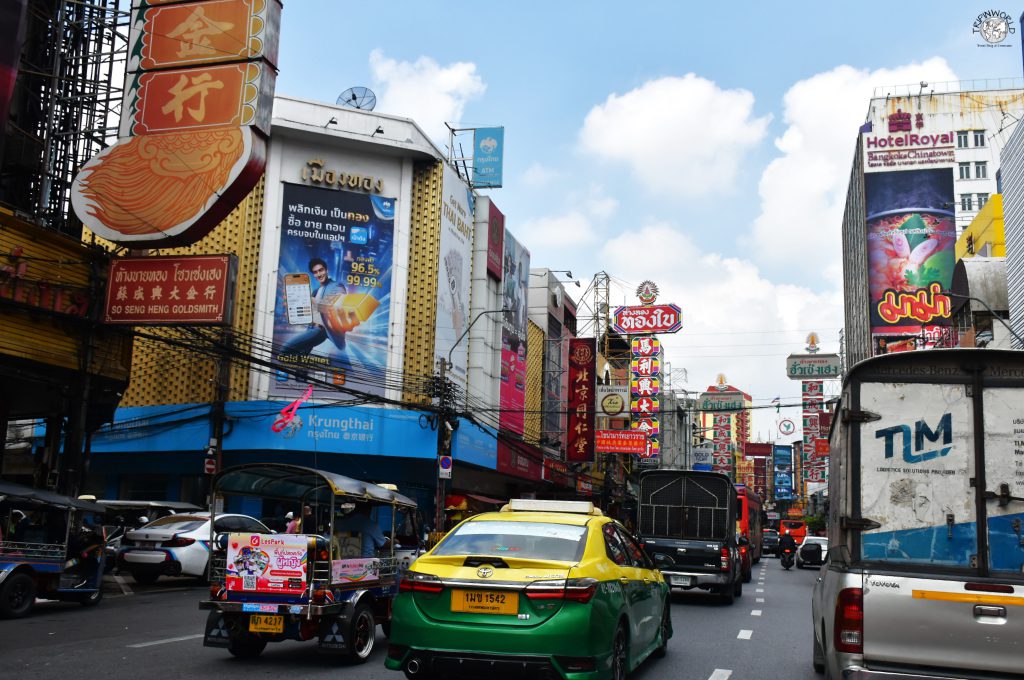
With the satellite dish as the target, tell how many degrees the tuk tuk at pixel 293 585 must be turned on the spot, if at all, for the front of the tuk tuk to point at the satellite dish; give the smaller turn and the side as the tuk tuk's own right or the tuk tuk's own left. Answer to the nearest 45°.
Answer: approximately 45° to the tuk tuk's own left

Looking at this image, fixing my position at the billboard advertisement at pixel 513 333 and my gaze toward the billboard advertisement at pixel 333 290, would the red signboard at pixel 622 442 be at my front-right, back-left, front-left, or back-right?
back-left

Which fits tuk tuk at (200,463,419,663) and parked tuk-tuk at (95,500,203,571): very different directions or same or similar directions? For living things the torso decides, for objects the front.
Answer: same or similar directions

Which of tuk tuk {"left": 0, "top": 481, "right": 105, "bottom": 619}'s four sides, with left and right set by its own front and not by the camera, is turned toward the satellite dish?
front

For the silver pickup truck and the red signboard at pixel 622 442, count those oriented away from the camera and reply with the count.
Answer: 1

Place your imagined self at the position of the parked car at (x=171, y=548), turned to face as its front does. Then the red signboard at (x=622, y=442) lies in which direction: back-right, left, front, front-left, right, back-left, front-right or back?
front

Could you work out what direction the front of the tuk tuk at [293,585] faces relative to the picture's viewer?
facing away from the viewer and to the right of the viewer

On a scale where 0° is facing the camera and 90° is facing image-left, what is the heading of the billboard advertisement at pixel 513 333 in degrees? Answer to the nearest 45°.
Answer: approximately 315°

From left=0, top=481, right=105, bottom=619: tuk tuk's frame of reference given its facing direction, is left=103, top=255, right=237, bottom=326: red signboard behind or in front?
in front

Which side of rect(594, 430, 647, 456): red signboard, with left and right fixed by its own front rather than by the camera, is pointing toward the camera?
front

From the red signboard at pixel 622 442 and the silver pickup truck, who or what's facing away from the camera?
the silver pickup truck

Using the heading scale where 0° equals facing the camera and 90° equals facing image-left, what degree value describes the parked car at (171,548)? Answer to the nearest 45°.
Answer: approximately 225°

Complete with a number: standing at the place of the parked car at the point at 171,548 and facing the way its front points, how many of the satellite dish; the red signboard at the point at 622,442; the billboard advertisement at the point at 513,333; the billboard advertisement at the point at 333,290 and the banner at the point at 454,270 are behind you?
0

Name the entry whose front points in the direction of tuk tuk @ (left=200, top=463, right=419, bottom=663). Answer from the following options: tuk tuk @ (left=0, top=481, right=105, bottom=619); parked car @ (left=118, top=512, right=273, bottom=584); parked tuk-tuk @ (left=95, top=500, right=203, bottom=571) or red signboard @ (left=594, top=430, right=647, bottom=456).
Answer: the red signboard

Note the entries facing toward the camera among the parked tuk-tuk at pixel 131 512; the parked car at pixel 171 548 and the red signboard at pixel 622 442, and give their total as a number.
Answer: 1
